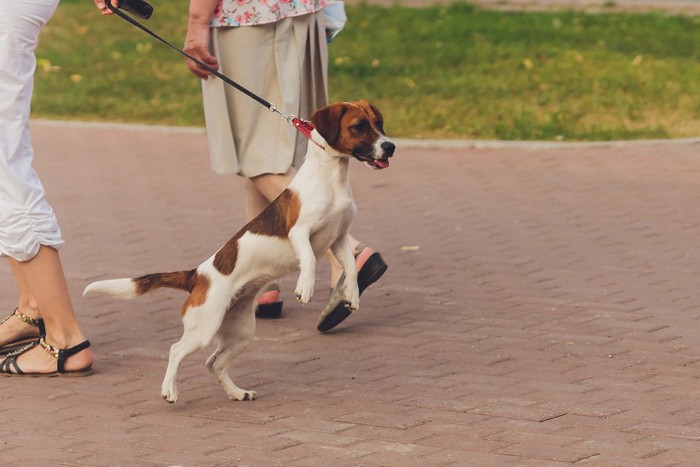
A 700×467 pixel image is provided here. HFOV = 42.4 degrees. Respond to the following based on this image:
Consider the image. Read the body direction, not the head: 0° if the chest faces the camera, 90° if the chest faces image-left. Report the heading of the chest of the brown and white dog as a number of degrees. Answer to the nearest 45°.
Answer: approximately 270°

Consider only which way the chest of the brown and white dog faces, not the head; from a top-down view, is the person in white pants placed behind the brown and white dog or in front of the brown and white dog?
behind
